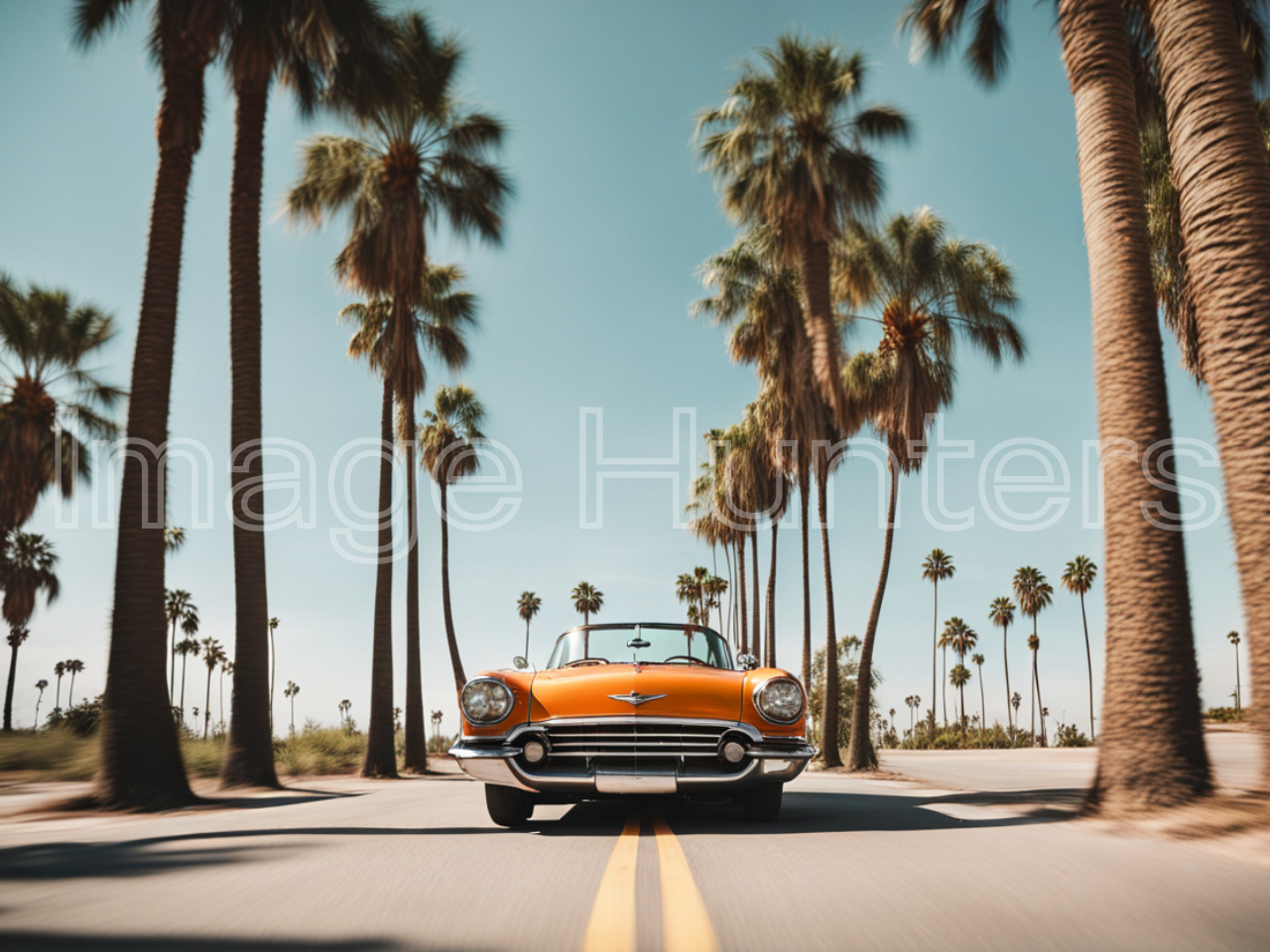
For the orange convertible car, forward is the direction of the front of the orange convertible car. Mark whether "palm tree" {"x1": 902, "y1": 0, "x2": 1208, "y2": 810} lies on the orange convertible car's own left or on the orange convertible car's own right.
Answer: on the orange convertible car's own left

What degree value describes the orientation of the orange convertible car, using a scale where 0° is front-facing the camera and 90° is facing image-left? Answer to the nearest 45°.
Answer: approximately 0°

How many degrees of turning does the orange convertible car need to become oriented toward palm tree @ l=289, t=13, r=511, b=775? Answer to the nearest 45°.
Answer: approximately 180°
